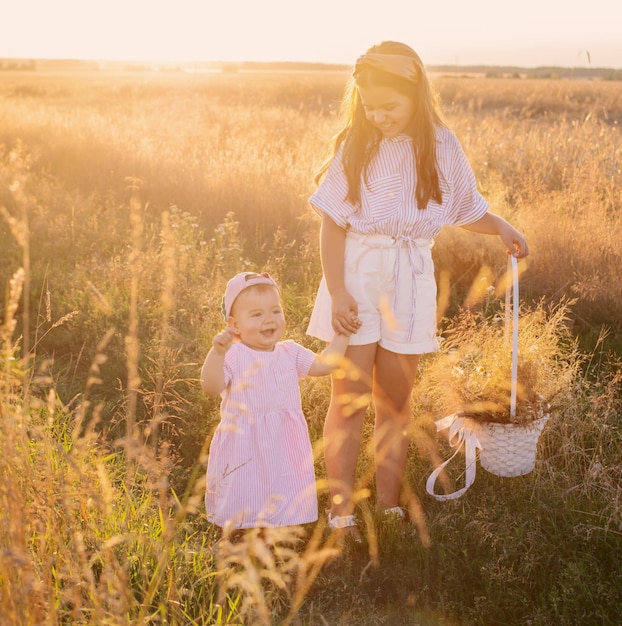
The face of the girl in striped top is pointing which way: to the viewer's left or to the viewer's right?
to the viewer's left

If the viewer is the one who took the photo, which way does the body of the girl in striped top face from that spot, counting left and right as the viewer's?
facing the viewer
